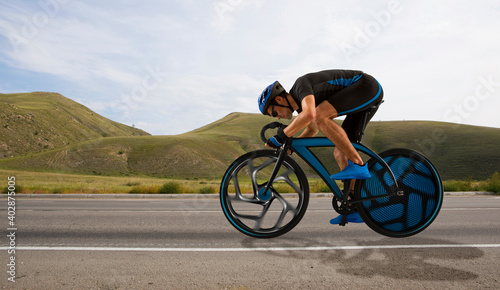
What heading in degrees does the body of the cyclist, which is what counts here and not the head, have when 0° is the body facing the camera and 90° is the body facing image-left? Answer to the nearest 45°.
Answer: approximately 90°

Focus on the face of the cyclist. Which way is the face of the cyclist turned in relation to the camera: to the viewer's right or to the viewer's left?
to the viewer's left

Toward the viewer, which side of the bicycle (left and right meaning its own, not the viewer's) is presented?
left
